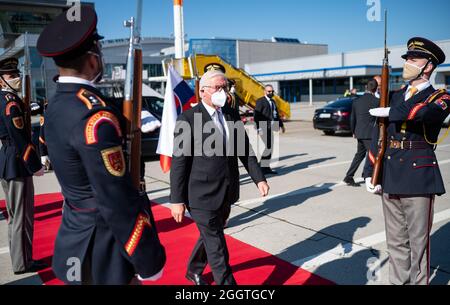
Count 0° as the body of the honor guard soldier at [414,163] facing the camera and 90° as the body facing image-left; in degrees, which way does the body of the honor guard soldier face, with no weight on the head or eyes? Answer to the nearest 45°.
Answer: approximately 45°

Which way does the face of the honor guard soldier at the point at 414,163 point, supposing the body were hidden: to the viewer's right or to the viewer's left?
to the viewer's left

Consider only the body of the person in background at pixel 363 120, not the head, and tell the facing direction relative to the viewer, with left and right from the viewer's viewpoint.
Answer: facing away from the viewer and to the right of the viewer

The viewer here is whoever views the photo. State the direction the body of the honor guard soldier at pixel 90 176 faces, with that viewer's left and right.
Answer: facing away from the viewer and to the right of the viewer

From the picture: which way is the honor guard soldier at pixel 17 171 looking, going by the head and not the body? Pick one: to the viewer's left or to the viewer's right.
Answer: to the viewer's right

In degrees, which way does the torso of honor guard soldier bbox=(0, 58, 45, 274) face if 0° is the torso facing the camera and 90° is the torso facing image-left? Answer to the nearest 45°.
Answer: approximately 270°

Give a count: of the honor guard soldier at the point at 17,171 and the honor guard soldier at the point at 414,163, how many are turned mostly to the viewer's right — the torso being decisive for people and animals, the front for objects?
1

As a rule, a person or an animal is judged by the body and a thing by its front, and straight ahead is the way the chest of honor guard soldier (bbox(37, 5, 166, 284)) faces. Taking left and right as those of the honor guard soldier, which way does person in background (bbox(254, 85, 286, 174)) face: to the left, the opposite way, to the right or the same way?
to the right

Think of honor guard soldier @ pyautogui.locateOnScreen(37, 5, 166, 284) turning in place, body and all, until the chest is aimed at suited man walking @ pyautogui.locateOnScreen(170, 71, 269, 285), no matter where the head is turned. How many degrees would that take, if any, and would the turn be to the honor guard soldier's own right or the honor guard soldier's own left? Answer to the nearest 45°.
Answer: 0° — they already face them
